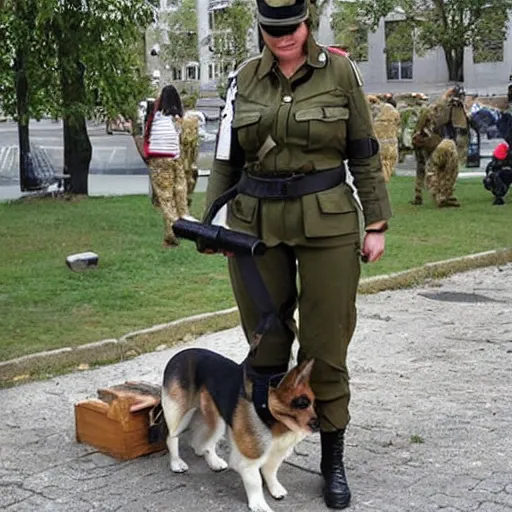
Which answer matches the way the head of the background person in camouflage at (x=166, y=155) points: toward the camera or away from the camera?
away from the camera

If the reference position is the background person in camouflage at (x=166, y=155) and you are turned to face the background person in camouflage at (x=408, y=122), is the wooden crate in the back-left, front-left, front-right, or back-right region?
back-right

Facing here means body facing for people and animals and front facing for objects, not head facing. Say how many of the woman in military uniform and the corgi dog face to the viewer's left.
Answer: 0

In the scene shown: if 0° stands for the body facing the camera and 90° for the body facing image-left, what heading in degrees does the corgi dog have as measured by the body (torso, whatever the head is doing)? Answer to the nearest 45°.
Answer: approximately 315°

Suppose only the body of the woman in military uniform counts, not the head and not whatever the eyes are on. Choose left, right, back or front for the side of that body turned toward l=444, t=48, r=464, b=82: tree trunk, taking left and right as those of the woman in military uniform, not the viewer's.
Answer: back

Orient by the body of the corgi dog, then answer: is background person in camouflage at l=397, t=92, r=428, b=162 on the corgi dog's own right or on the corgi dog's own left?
on the corgi dog's own left

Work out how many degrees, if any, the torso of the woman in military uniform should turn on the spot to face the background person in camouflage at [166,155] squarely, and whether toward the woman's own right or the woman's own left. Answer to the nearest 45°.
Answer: approximately 180°

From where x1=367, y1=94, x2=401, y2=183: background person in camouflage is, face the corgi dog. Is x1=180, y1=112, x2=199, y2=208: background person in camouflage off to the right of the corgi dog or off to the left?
right

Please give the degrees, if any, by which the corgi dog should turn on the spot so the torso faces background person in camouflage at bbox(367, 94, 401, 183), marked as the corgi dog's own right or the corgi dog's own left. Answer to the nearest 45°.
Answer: approximately 135° to the corgi dog's own left

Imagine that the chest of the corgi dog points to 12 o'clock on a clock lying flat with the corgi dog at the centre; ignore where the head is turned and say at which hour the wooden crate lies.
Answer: The wooden crate is roughly at 6 o'clock from the corgi dog.

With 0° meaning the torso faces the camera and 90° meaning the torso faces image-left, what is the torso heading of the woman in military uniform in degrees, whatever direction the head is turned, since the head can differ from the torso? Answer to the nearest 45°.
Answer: approximately 0°
